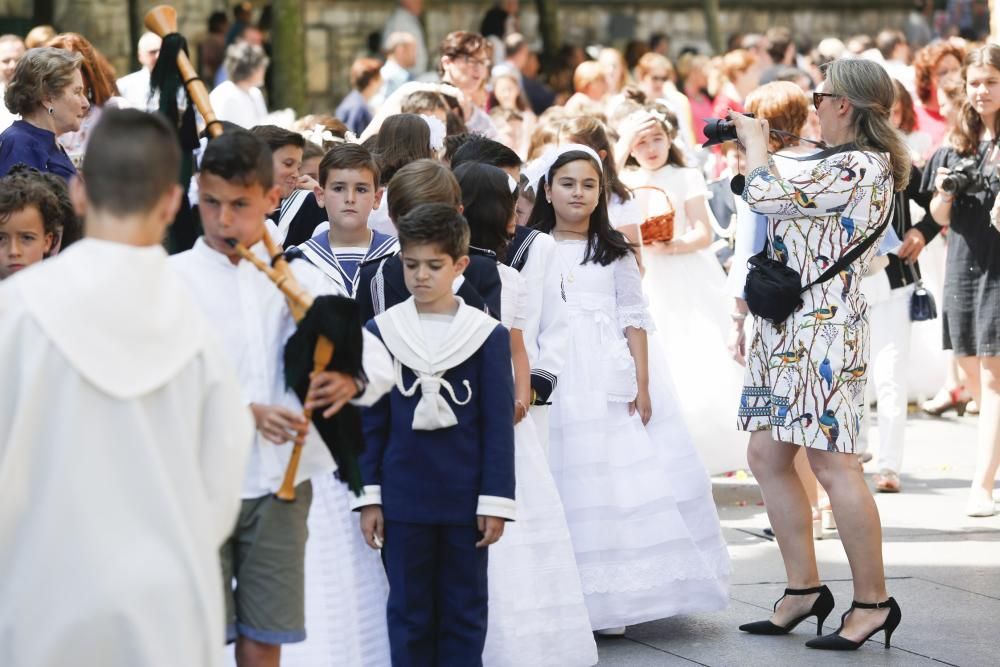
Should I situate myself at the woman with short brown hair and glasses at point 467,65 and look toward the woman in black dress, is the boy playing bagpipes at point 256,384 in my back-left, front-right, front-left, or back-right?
front-right

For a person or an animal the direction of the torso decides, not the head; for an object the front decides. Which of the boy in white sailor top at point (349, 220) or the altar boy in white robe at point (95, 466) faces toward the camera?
the boy in white sailor top

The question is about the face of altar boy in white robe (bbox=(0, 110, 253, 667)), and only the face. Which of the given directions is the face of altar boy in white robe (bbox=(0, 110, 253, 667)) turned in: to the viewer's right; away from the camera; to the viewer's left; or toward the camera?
away from the camera

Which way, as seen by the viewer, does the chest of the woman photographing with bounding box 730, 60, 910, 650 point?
to the viewer's left

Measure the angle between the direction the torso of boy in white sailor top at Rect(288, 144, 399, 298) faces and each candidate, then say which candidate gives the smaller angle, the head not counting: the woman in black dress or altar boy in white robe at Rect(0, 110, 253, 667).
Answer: the altar boy in white robe

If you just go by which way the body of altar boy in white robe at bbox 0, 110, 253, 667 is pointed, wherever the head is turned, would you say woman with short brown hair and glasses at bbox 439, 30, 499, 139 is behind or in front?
in front

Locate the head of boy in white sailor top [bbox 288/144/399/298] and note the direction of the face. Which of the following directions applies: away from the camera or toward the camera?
toward the camera

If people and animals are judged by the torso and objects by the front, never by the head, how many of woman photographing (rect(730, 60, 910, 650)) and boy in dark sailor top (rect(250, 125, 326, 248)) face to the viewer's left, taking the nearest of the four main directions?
1

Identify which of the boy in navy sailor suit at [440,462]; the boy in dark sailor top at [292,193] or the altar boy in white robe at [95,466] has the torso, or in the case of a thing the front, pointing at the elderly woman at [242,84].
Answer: the altar boy in white robe

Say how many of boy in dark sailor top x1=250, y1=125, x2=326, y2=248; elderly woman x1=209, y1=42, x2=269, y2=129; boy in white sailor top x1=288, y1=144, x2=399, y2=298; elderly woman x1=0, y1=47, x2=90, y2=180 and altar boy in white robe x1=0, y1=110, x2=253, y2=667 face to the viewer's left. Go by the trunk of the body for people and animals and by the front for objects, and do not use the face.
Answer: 0

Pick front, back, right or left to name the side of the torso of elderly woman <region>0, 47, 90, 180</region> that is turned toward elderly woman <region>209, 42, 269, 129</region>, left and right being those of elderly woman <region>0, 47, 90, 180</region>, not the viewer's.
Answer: left

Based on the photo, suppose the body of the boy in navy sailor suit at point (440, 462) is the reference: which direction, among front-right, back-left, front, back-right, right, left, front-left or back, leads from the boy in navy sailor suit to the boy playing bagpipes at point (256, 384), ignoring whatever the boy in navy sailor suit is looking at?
front-right

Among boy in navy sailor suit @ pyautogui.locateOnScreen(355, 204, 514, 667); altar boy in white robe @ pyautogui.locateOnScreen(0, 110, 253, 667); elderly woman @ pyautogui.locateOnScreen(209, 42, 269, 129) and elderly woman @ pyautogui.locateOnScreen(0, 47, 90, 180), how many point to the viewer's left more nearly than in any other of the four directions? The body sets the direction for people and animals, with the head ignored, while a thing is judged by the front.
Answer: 0

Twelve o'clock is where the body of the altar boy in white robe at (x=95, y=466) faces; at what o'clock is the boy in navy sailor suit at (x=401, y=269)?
The boy in navy sailor suit is roughly at 1 o'clock from the altar boy in white robe.

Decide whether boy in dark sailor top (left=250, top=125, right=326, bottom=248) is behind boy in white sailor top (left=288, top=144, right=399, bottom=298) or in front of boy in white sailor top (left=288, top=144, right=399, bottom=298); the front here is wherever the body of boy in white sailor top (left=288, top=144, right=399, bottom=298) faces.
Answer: behind

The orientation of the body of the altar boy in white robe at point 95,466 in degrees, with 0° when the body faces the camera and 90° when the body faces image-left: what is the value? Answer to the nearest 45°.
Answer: approximately 180°

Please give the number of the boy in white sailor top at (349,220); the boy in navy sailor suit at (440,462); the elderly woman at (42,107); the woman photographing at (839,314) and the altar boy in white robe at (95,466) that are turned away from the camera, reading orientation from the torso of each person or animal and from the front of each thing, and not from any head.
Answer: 1
